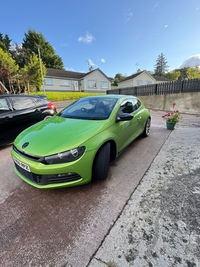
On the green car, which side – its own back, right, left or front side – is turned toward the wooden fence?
back

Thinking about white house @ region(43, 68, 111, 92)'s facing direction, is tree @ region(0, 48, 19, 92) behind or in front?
in front

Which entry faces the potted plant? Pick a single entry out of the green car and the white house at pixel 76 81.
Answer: the white house

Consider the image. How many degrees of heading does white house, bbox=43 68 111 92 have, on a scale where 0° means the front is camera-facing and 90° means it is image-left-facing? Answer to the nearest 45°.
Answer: approximately 0°

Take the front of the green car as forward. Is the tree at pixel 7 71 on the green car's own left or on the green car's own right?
on the green car's own right

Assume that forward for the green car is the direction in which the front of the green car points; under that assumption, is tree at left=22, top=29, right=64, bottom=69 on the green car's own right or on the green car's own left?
on the green car's own right

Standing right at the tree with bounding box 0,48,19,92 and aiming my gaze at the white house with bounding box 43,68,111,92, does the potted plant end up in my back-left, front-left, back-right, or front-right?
back-right

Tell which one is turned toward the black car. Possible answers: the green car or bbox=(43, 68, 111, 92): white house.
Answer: the white house

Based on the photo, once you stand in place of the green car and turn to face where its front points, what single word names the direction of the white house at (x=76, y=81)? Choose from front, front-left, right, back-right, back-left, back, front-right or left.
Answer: back-right

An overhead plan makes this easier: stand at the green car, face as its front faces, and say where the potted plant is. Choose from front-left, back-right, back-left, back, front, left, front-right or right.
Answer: back

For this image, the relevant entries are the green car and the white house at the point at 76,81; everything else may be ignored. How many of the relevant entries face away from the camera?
0

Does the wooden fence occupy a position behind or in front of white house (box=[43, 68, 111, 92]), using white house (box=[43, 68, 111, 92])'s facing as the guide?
in front

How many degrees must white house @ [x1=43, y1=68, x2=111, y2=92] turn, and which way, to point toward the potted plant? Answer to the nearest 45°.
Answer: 0° — it already faces it

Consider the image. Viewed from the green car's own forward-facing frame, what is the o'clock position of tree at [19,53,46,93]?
The tree is roughly at 4 o'clock from the green car.
